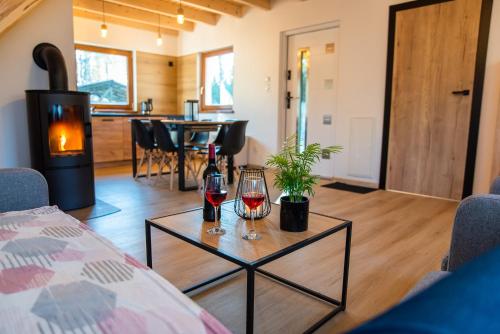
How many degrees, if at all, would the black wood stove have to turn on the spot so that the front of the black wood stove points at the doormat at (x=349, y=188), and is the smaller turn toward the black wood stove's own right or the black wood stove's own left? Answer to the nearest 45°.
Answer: approximately 45° to the black wood stove's own left

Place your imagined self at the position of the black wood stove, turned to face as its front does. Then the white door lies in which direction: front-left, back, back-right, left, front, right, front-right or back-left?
front-left

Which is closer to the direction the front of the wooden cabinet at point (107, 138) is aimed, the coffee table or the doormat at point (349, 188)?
the coffee table

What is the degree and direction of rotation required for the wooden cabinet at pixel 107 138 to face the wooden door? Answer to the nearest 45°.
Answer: approximately 45° to its left

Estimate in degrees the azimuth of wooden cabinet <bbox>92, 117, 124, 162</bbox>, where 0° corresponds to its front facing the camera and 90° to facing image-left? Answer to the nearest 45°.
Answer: approximately 0°

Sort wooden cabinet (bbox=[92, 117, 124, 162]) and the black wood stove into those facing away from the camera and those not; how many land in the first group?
0

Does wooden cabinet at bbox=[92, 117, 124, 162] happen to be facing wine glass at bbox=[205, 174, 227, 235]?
yes

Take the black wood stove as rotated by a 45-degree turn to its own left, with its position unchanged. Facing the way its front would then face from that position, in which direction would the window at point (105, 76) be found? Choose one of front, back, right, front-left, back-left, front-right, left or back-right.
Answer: left
